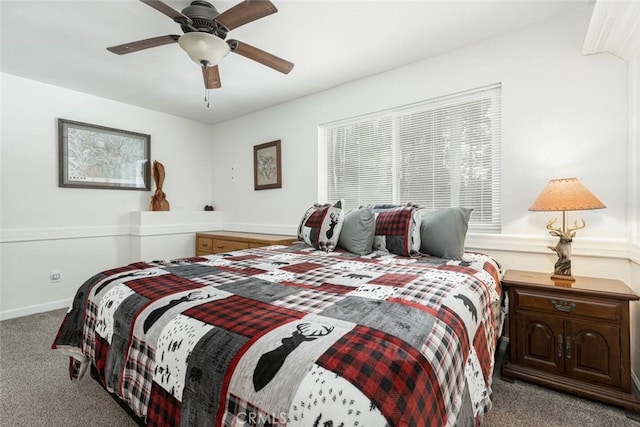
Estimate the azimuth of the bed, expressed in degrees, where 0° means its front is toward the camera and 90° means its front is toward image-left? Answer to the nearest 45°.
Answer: approximately 45°

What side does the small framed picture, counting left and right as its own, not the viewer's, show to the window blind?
left

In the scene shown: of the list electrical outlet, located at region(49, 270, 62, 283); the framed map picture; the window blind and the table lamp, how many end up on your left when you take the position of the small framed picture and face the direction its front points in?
2

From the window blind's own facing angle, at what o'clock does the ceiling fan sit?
The ceiling fan is roughly at 12 o'clock from the window blind.

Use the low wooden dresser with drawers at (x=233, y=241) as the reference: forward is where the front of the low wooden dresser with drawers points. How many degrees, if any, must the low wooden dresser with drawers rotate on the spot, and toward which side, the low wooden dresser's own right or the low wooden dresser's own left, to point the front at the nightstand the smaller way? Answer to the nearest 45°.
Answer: approximately 90° to the low wooden dresser's own left

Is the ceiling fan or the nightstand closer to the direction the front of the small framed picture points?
the ceiling fan

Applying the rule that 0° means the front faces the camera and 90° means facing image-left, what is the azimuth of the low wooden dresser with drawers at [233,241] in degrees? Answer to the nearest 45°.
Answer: approximately 45°

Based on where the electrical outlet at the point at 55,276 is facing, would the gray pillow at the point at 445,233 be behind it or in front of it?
in front

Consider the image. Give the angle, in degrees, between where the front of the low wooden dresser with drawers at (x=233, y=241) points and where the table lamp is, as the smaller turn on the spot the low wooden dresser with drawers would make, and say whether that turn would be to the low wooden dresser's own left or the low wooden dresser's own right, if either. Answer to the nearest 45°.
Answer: approximately 90° to the low wooden dresser's own left

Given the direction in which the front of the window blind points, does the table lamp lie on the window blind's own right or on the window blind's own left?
on the window blind's own left

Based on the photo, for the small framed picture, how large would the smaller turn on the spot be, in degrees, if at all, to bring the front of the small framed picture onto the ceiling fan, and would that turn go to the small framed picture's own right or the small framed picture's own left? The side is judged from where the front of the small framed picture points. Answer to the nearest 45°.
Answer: approximately 45° to the small framed picture's own left
